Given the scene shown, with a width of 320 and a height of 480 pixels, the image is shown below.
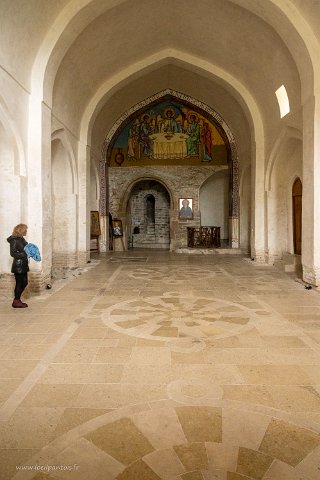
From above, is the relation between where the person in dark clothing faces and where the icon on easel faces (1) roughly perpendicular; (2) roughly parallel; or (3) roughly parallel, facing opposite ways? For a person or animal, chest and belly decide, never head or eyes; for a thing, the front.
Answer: roughly perpendicular

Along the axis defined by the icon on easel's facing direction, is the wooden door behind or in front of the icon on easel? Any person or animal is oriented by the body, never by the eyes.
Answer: in front

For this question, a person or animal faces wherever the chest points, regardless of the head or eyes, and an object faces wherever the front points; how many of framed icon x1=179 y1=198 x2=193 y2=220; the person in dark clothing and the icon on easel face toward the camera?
2

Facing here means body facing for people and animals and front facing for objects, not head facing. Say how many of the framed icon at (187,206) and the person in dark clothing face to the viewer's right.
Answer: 1

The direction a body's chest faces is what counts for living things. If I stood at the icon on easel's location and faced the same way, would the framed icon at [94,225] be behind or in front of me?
in front

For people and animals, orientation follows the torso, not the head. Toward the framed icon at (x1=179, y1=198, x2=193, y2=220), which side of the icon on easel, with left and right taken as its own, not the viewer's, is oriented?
left

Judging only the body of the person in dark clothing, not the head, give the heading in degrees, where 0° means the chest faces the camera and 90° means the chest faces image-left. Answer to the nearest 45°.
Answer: approximately 270°

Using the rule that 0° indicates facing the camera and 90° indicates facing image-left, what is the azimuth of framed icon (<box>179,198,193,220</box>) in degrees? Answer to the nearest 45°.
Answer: approximately 0°

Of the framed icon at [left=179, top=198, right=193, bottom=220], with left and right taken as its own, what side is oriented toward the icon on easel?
right

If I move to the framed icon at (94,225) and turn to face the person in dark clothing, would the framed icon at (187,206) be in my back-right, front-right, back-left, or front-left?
back-left

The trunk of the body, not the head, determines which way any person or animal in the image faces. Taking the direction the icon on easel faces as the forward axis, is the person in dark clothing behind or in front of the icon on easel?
in front
